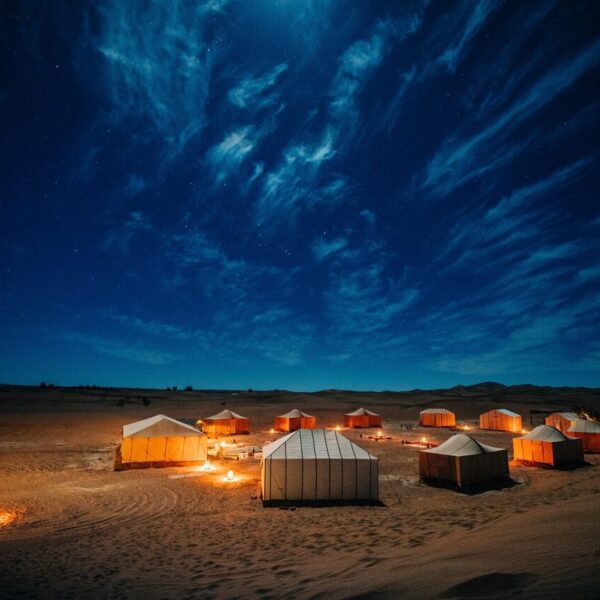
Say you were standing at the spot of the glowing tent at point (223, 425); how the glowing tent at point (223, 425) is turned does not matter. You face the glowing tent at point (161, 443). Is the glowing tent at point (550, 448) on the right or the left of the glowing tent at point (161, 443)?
left

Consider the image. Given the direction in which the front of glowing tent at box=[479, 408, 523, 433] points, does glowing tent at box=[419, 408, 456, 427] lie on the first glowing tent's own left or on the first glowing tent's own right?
on the first glowing tent's own right

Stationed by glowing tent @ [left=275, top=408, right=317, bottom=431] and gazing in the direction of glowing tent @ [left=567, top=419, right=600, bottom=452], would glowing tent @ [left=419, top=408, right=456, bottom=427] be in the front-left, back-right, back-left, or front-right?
front-left

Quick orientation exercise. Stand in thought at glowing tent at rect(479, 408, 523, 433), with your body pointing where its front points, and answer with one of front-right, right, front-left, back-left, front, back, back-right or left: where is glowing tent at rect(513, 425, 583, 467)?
front-left

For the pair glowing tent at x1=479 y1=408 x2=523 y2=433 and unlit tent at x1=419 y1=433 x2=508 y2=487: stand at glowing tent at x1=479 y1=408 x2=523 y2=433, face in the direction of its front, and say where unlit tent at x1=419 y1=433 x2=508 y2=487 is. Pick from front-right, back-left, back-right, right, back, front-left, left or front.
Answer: front-left

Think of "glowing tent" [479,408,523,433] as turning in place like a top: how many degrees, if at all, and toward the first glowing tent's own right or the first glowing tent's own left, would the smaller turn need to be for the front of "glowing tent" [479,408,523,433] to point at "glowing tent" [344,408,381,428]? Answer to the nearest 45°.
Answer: approximately 45° to the first glowing tent's own right

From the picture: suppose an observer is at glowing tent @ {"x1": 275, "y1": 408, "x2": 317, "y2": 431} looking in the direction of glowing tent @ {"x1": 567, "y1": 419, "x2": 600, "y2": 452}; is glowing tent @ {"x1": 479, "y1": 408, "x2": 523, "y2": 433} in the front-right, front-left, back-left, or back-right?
front-left

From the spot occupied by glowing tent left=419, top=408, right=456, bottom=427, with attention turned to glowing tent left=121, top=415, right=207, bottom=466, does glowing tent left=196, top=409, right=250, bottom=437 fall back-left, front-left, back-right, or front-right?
front-right

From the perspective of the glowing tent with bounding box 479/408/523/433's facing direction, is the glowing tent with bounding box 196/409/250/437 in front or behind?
in front

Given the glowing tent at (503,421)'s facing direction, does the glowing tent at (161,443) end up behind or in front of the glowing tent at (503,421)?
in front
